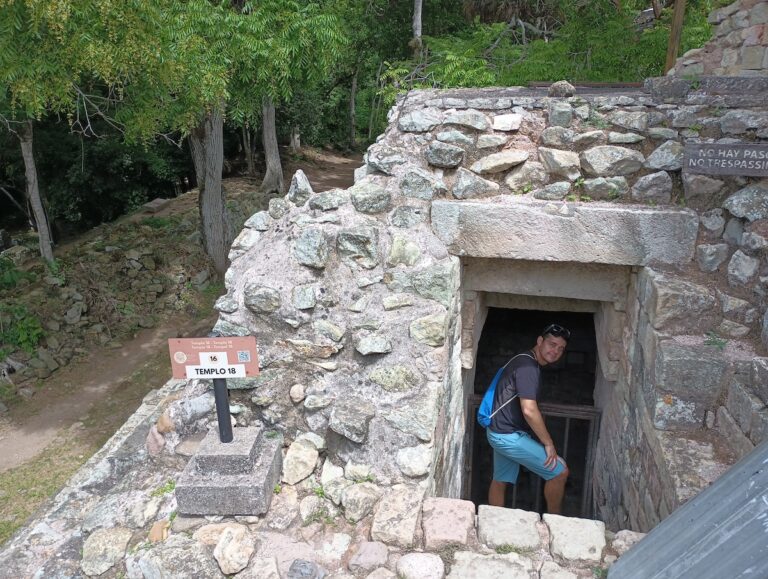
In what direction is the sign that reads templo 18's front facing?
toward the camera

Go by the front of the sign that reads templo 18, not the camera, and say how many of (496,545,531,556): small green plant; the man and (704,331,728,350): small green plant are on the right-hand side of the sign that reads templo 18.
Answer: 0

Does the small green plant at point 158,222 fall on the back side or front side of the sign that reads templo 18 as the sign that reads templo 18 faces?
on the back side

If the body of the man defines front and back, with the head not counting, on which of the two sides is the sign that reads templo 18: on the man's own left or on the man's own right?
on the man's own right

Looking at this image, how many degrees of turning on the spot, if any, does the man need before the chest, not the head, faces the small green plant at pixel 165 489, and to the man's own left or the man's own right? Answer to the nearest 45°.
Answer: approximately 135° to the man's own right
